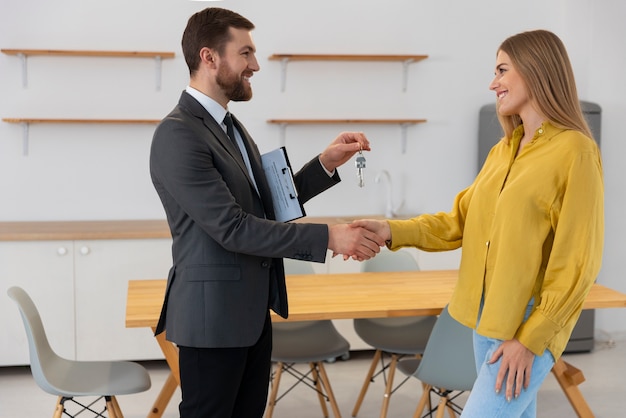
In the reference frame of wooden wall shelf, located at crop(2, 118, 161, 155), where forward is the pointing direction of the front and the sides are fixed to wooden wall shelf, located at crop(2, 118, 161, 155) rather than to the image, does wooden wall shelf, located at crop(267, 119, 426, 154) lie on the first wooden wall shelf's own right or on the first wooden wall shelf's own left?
on the first wooden wall shelf's own left

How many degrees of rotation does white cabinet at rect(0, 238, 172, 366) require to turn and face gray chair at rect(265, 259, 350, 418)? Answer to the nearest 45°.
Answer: approximately 45° to its left

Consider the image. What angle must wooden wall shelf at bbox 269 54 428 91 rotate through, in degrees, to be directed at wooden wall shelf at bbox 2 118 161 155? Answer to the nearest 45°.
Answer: approximately 90° to its right

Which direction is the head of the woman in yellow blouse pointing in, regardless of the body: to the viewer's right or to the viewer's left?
to the viewer's left

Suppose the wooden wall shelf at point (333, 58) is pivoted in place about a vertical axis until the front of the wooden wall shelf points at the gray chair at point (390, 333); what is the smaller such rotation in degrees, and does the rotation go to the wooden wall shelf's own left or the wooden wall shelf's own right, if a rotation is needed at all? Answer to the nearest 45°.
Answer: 0° — it already faces it

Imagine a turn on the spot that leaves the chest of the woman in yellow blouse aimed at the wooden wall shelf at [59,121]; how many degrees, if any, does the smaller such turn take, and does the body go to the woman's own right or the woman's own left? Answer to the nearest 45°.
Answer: approximately 90° to the woman's own right

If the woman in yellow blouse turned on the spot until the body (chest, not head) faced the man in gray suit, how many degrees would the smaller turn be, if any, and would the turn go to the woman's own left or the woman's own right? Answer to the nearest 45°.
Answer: approximately 45° to the woman's own right

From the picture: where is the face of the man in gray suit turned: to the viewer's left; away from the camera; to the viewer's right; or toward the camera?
to the viewer's right

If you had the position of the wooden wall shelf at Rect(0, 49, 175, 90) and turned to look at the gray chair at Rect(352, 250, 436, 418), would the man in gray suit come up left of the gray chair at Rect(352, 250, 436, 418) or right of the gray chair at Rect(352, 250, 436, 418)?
right
